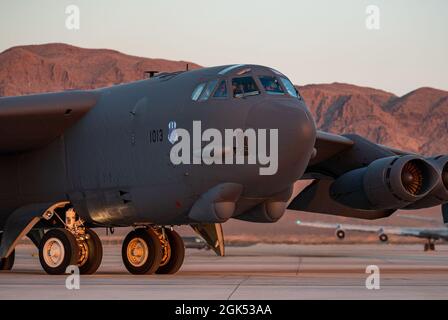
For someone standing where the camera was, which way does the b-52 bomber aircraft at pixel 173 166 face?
facing the viewer and to the right of the viewer
